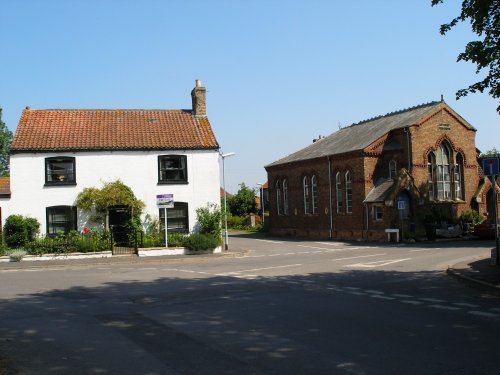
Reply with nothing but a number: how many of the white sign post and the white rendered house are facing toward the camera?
2

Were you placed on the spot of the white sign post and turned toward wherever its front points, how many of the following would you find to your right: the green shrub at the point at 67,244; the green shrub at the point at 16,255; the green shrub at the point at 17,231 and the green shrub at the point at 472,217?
3

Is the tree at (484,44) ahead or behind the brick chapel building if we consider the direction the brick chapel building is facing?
ahead

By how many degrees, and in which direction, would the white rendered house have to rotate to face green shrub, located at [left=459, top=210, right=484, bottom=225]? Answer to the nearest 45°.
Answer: approximately 90° to its left

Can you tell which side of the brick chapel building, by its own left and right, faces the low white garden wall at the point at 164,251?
right

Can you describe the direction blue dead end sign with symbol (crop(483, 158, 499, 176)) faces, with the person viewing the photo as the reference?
facing the viewer

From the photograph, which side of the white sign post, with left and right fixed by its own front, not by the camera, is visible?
front

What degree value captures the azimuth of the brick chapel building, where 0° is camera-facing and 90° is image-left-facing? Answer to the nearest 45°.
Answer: approximately 315°

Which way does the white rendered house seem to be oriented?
toward the camera

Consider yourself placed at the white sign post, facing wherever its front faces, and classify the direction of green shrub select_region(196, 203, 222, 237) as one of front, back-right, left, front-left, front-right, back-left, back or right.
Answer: back-left

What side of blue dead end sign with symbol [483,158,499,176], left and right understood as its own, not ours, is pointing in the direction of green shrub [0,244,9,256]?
right

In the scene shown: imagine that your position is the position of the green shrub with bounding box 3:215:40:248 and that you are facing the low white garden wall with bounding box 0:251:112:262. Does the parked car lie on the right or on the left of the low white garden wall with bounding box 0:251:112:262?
left

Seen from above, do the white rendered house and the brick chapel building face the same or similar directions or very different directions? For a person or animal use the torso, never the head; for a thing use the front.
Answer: same or similar directions
